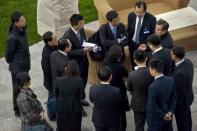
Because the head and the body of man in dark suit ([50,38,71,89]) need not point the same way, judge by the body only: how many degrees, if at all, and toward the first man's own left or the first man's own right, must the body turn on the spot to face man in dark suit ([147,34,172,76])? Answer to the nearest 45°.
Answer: approximately 45° to the first man's own right

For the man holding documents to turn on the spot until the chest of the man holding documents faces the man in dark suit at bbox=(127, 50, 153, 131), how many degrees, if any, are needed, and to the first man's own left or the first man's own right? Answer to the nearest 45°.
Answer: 0° — they already face them

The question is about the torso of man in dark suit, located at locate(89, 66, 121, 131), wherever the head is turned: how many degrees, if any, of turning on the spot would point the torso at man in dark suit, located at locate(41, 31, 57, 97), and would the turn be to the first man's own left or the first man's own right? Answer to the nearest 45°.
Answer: approximately 45° to the first man's own left

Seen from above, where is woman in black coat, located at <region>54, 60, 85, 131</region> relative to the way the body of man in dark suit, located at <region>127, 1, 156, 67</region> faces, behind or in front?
in front

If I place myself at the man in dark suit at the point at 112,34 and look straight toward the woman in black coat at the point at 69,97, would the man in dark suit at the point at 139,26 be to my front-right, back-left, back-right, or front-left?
back-left

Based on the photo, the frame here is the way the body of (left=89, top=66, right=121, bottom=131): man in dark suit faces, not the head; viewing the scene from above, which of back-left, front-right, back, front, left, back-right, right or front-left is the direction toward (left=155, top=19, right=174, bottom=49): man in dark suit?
front-right

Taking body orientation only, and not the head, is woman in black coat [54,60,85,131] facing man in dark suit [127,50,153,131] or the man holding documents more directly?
the man holding documents

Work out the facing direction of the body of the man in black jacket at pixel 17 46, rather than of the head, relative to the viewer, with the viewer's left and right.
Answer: facing to the right of the viewer

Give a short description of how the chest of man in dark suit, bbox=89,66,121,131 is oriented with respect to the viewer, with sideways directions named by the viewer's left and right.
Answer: facing away from the viewer

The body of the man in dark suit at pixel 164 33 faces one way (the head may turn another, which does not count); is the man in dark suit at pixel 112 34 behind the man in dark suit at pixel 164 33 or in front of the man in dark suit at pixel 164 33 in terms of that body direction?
in front

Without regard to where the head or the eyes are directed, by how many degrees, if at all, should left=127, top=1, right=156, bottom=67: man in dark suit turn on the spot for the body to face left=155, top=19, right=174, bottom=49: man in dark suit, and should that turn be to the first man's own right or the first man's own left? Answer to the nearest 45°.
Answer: approximately 45° to the first man's own left

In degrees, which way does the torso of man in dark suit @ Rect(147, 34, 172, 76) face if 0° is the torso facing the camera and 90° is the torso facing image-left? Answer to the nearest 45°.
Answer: approximately 135°

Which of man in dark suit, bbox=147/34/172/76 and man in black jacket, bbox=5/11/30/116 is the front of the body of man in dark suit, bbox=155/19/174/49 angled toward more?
the man in black jacket
